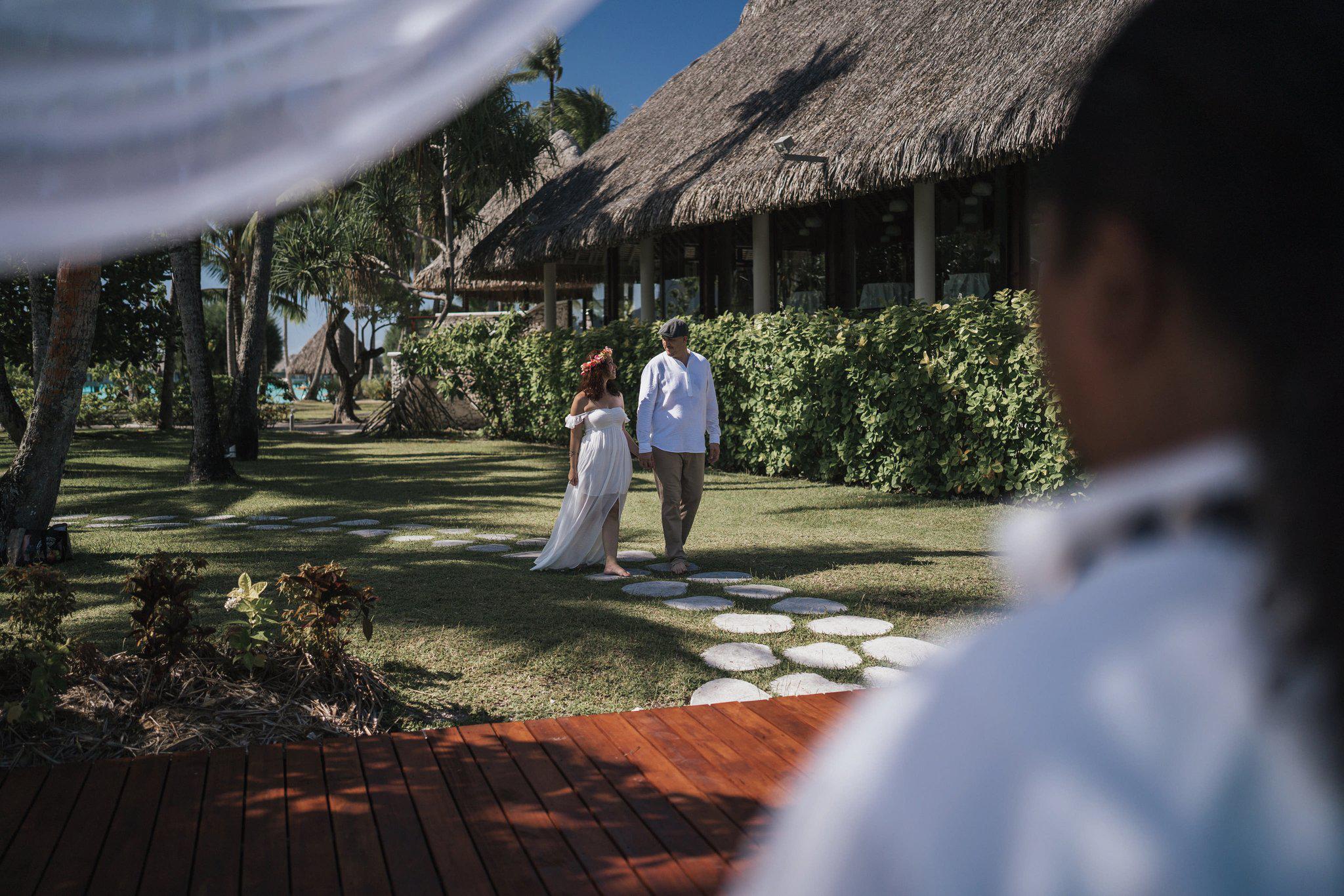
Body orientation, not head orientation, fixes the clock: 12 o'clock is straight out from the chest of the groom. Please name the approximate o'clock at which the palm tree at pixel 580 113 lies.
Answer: The palm tree is roughly at 6 o'clock from the groom.

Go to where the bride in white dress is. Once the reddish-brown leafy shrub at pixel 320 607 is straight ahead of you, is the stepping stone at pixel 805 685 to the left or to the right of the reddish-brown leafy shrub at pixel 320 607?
left

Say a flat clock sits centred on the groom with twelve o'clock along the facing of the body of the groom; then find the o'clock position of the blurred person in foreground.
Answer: The blurred person in foreground is roughly at 12 o'clock from the groom.

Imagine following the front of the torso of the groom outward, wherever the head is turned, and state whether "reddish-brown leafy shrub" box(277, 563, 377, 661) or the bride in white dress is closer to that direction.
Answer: the reddish-brown leafy shrub

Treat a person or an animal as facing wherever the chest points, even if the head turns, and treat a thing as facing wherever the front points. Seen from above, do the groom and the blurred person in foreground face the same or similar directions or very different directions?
very different directions

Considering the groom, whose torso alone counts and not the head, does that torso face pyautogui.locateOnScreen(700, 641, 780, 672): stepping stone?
yes

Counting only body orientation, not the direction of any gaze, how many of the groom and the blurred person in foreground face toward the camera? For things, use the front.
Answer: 1

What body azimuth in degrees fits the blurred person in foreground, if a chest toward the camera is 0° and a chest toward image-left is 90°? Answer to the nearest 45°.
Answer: approximately 135°

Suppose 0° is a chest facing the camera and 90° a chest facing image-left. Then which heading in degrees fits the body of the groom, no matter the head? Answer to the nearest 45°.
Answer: approximately 0°
